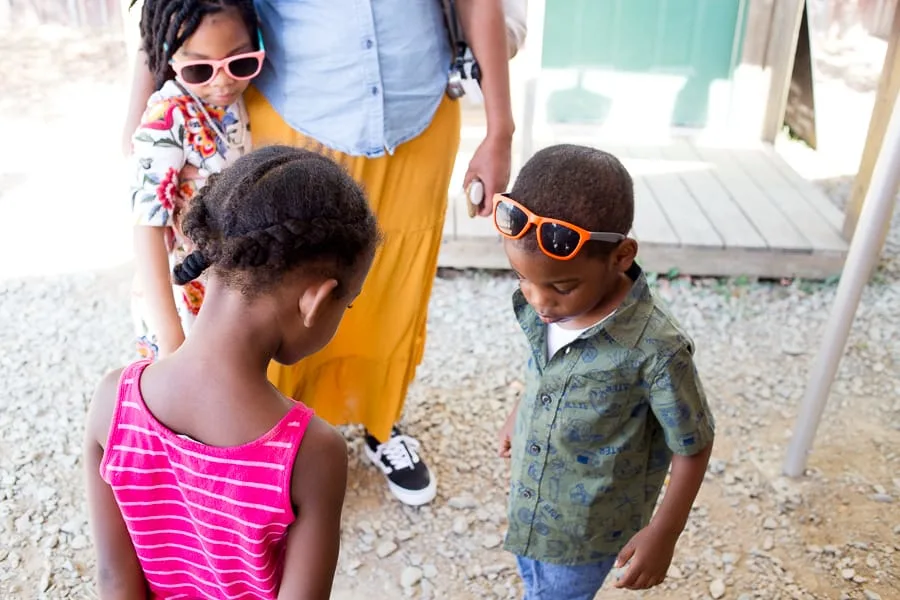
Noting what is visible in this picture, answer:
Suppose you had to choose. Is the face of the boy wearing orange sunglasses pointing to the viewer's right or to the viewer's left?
to the viewer's left

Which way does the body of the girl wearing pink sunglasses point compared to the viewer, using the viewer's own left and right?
facing the viewer and to the right of the viewer

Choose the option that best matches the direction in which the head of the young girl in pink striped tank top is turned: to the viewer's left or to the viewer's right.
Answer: to the viewer's right

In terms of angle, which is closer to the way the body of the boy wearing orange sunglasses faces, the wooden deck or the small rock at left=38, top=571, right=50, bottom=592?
the small rock

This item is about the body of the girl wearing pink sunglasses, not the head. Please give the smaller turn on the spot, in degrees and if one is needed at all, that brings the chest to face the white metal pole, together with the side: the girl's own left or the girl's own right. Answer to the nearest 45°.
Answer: approximately 45° to the girl's own left

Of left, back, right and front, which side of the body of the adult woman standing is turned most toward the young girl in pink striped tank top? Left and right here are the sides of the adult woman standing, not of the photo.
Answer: front
